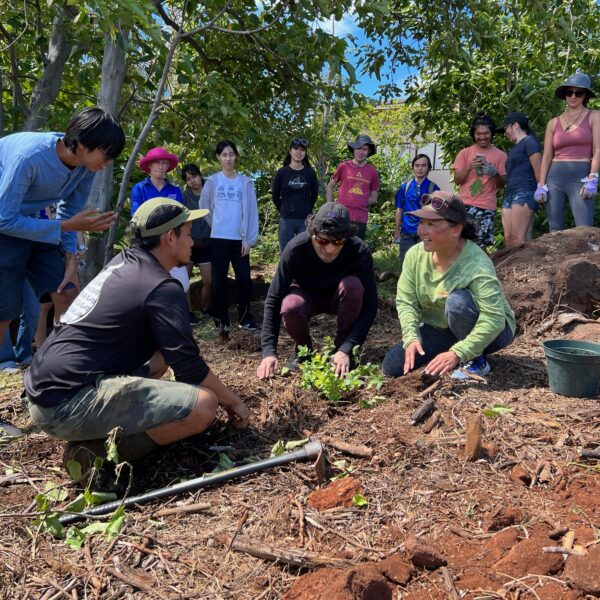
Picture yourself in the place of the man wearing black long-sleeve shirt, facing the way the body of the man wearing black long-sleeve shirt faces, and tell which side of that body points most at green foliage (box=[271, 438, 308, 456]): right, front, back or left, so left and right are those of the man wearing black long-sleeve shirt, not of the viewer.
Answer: front

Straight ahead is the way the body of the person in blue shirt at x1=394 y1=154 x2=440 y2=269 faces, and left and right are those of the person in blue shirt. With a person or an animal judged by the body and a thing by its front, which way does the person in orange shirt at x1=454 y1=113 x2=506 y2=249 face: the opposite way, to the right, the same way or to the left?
the same way

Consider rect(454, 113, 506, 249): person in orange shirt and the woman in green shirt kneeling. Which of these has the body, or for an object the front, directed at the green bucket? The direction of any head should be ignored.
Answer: the person in orange shirt

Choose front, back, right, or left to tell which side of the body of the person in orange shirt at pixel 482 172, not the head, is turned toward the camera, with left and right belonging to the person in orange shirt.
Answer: front

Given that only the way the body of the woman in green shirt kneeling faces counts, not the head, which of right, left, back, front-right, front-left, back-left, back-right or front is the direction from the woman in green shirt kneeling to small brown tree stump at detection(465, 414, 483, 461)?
front-left

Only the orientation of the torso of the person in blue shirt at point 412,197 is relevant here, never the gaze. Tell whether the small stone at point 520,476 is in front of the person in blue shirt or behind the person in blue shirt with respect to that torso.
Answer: in front

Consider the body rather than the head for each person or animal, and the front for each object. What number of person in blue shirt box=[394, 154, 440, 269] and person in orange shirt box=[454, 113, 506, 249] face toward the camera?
2

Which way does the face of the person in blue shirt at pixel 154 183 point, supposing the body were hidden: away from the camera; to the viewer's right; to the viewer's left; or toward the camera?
toward the camera

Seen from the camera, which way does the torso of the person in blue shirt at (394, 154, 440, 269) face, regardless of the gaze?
toward the camera

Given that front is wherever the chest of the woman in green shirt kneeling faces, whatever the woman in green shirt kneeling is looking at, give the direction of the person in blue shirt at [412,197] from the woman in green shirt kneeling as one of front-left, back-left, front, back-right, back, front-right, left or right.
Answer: back-right
